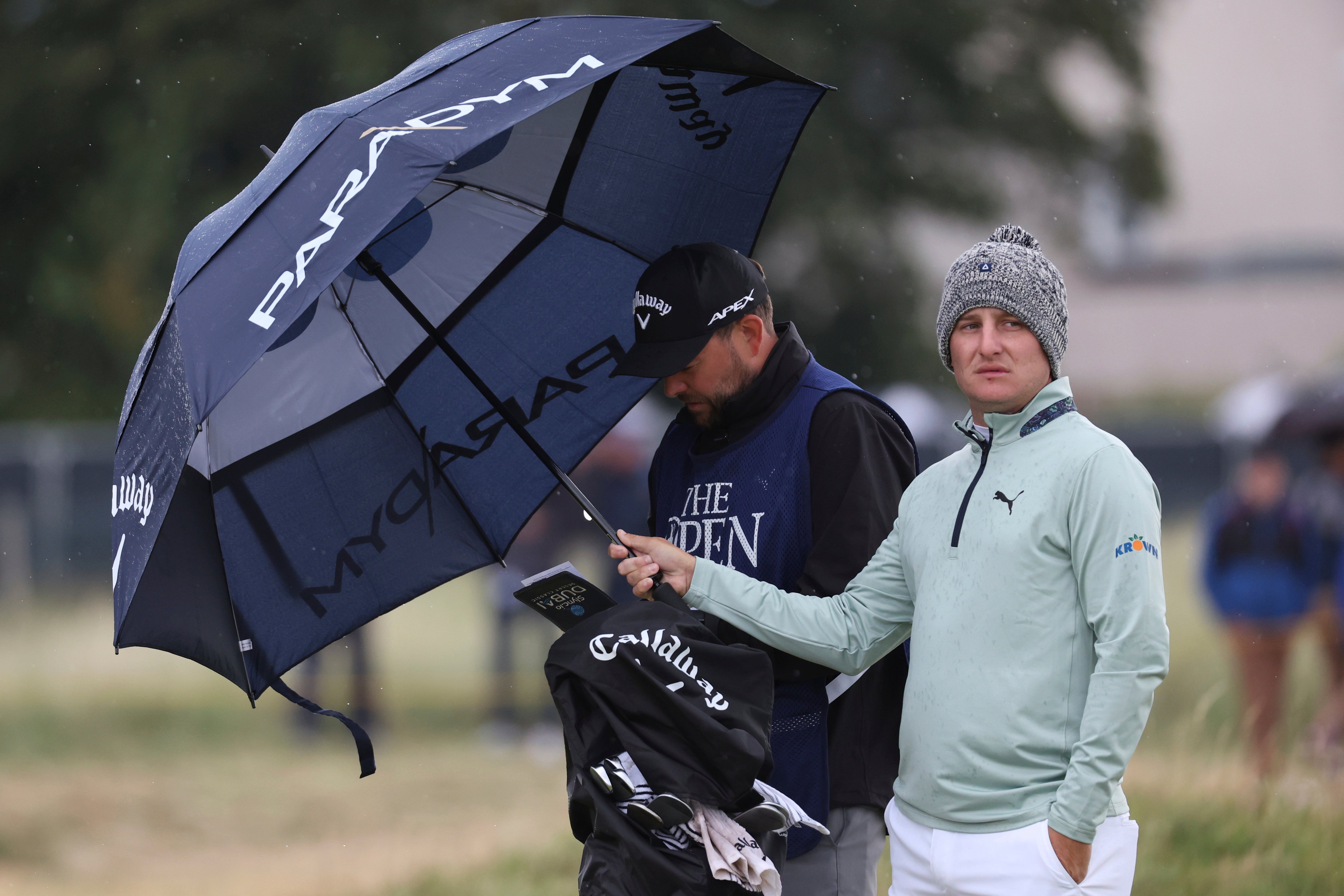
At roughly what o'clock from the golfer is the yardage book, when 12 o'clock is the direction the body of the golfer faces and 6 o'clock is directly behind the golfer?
The yardage book is roughly at 2 o'clock from the golfer.

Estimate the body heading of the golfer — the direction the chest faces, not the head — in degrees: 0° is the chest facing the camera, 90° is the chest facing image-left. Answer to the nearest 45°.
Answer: approximately 45°

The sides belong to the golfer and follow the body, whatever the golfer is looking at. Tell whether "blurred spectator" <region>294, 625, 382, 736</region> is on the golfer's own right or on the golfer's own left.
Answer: on the golfer's own right

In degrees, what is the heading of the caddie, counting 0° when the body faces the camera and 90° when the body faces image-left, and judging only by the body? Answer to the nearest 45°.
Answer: approximately 45°
